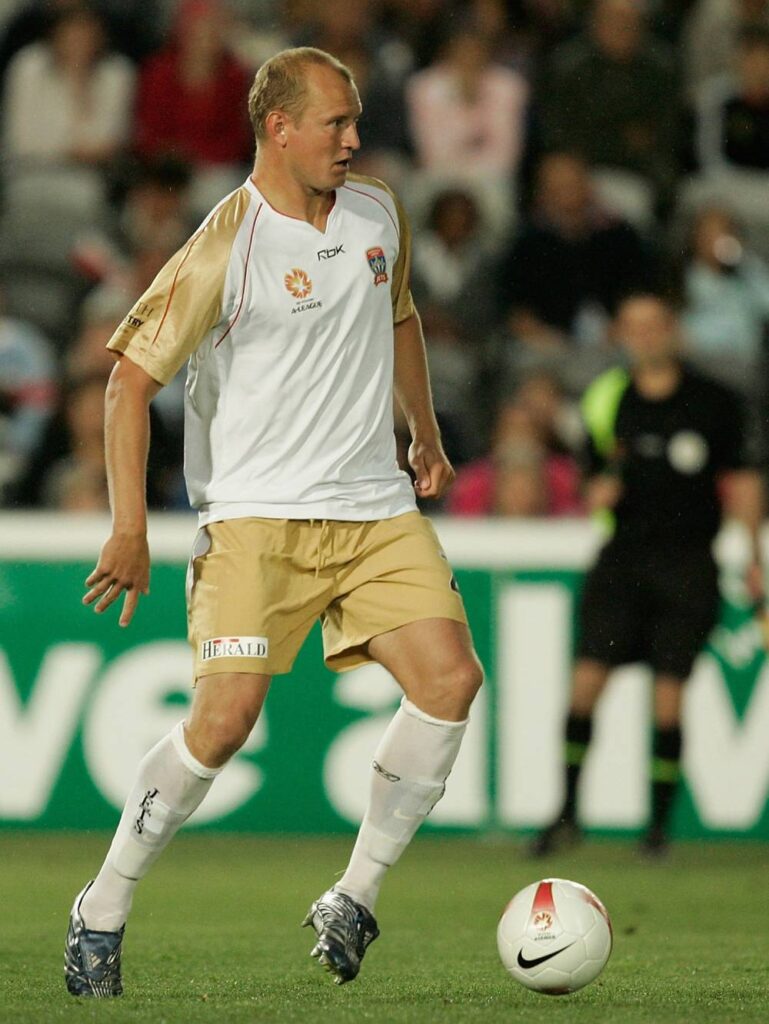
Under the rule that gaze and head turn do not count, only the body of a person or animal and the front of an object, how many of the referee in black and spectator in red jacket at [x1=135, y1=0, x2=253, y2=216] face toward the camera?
2

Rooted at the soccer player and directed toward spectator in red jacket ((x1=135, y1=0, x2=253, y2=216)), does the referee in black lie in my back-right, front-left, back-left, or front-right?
front-right

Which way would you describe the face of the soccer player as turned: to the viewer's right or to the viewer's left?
to the viewer's right

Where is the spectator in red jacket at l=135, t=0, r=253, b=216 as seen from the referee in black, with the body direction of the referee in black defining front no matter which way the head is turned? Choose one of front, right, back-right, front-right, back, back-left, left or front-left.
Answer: back-right

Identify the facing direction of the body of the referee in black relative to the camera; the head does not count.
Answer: toward the camera

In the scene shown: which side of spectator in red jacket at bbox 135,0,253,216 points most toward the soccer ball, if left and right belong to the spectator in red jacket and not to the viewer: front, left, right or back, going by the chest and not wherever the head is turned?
front

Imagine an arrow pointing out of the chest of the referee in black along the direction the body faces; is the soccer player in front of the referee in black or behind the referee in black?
in front

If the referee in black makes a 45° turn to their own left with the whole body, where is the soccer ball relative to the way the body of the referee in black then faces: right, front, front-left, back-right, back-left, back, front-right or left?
front-right

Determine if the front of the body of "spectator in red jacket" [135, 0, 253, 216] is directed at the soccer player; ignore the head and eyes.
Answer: yes
